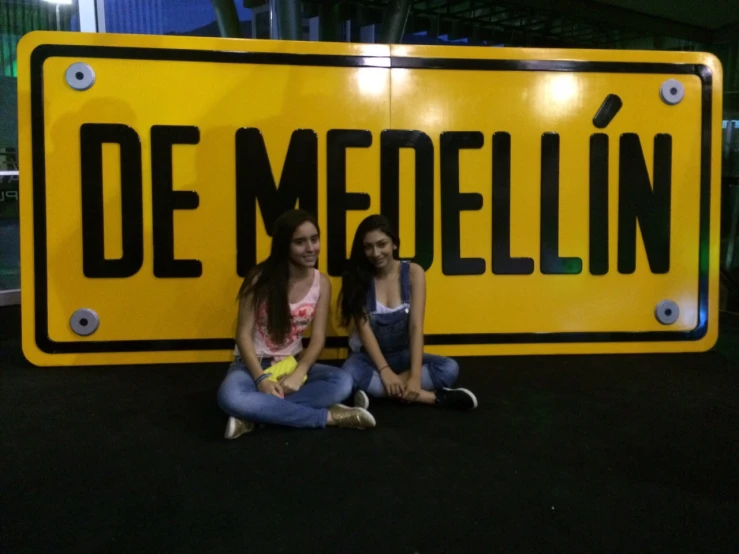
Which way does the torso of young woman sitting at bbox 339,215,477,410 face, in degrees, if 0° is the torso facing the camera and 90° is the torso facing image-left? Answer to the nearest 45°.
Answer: approximately 0°

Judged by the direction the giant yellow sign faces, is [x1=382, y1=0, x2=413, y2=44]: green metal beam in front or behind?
behind

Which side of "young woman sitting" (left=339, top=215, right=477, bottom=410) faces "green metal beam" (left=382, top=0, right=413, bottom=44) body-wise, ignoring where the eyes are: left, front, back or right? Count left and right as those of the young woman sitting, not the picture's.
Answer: back

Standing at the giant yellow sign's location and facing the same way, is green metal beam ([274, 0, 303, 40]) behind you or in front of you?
behind

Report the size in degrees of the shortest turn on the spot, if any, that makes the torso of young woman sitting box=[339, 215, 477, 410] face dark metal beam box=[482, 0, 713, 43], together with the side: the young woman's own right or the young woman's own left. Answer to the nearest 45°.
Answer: approximately 180°

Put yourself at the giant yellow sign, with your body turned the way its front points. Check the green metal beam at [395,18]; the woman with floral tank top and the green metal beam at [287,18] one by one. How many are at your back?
2

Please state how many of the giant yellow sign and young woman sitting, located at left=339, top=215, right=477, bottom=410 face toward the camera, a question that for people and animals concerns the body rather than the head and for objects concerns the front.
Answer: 2

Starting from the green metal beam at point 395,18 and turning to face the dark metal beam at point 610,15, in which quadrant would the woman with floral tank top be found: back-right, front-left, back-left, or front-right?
back-right

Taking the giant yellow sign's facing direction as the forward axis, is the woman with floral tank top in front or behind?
in front
